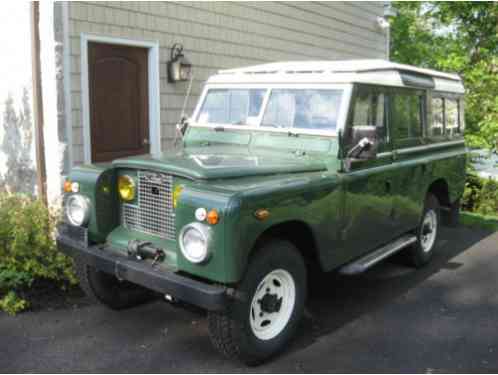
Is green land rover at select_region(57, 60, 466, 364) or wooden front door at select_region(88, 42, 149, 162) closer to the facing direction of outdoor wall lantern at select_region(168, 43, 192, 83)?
the green land rover

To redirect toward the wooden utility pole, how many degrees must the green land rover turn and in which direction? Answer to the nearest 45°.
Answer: approximately 90° to its right

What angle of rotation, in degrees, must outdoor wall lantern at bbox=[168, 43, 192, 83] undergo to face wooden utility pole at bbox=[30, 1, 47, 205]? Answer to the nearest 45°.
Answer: approximately 90° to its right

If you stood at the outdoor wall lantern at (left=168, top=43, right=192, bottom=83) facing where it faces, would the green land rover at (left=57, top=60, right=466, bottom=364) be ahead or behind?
ahead

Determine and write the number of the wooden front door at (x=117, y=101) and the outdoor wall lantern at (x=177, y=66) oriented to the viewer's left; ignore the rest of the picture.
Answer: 0

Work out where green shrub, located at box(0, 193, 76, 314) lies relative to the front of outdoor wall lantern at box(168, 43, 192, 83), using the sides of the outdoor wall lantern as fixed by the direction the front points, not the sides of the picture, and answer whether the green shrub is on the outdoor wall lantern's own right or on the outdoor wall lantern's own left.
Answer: on the outdoor wall lantern's own right

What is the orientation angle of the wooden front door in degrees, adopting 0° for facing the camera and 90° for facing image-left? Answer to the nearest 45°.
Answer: approximately 315°
